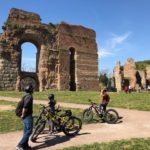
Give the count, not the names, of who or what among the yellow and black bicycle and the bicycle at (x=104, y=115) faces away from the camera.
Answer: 0

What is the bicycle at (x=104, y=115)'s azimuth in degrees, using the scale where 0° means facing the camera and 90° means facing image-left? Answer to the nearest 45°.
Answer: approximately 90°

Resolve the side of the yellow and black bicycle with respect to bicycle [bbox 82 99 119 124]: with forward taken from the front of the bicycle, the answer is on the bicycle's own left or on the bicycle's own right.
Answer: on the bicycle's own left
